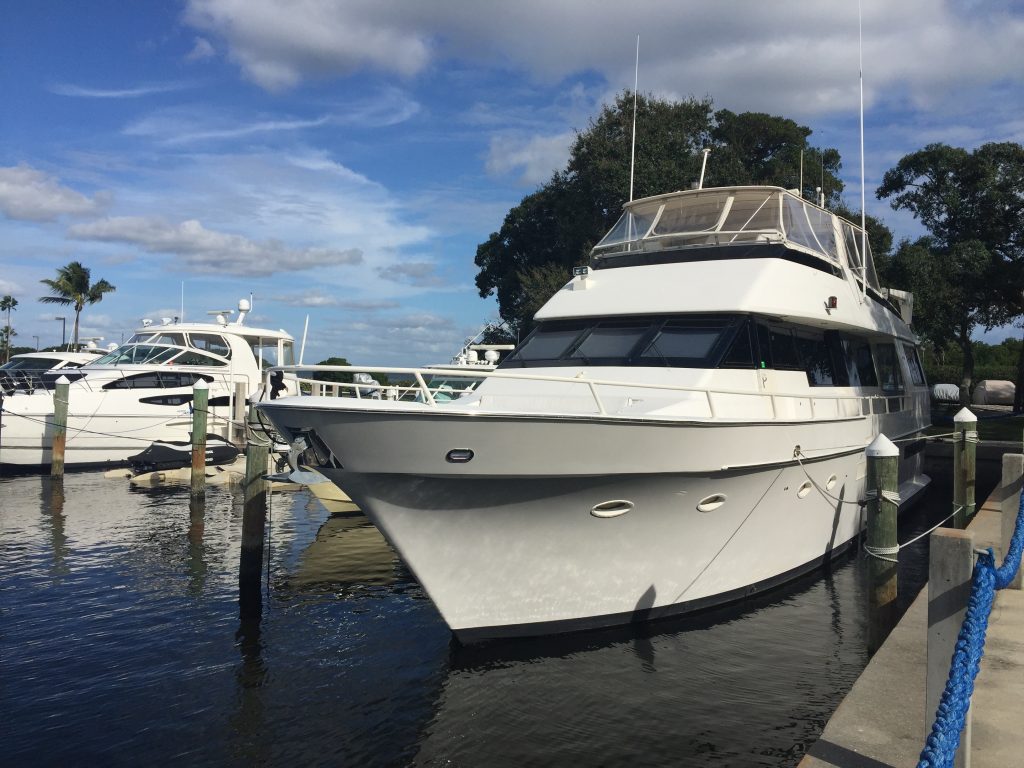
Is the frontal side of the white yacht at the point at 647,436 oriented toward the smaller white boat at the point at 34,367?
no

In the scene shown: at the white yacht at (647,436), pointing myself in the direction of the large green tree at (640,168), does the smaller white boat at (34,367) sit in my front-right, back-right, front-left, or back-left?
front-left

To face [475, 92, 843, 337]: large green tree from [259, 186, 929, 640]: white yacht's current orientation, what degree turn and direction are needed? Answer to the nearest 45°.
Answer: approximately 135° to its right

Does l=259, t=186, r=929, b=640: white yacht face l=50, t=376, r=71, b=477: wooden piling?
no

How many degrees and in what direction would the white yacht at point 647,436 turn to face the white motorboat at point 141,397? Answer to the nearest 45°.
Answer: approximately 90° to its right

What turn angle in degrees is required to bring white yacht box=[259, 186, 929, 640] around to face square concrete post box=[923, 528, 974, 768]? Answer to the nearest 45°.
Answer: approximately 45° to its left

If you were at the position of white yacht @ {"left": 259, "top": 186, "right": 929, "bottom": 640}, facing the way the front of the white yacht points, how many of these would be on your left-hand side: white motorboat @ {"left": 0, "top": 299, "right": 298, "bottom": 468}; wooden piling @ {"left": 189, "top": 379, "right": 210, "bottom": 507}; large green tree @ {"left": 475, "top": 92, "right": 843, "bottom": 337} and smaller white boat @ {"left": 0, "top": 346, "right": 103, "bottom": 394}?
0

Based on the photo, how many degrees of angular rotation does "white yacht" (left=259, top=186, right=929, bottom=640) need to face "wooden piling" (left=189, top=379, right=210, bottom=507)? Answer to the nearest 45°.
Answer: approximately 90° to its right

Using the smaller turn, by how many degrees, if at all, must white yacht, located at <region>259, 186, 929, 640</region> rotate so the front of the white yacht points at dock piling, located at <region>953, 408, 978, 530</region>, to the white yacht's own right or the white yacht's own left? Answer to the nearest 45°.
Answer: approximately 180°

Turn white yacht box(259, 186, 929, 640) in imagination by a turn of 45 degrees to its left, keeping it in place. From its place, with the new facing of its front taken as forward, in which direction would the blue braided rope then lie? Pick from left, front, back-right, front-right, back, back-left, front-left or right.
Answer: front

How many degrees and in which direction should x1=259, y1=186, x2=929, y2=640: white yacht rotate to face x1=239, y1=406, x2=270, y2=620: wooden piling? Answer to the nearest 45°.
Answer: approximately 45° to its right

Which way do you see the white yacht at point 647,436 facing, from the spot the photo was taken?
facing the viewer and to the left of the viewer

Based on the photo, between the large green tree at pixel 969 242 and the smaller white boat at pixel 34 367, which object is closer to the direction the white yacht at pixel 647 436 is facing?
the smaller white boat

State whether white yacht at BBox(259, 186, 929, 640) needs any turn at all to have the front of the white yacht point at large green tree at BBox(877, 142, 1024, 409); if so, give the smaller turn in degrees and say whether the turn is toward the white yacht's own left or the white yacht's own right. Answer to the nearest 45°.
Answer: approximately 180°
